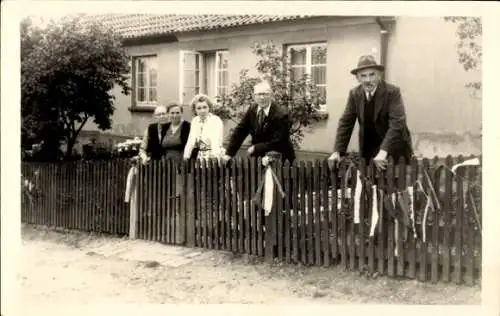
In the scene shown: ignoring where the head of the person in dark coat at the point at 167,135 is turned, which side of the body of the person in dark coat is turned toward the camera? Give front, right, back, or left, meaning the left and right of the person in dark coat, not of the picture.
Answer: front

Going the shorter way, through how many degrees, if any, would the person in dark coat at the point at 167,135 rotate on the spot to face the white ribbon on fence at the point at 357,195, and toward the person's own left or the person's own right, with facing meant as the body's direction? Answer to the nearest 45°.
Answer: approximately 45° to the person's own left

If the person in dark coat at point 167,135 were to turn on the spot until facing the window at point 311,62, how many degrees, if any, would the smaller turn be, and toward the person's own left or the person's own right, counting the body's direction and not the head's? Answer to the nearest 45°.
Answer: approximately 135° to the person's own left

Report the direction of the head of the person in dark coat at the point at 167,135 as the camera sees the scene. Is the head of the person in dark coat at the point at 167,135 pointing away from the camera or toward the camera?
toward the camera

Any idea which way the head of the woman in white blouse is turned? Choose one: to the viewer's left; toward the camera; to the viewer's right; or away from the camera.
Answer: toward the camera

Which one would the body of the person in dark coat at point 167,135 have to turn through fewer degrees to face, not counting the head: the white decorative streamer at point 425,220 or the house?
the white decorative streamer

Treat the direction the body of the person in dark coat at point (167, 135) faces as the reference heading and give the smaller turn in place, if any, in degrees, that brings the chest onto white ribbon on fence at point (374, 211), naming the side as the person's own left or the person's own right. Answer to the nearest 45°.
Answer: approximately 45° to the person's own left

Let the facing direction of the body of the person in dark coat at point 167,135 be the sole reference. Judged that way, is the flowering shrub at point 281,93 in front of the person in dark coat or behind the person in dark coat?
behind

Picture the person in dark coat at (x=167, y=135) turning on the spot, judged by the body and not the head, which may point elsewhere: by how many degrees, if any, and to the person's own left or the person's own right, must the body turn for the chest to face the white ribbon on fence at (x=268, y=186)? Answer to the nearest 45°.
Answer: approximately 45° to the person's own left

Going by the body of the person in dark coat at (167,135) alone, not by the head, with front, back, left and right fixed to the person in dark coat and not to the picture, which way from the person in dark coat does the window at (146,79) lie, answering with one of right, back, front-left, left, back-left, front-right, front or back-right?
back

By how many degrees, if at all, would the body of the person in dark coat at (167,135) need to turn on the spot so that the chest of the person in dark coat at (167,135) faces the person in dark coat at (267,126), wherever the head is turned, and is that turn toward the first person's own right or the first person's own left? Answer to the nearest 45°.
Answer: approximately 45° to the first person's own left

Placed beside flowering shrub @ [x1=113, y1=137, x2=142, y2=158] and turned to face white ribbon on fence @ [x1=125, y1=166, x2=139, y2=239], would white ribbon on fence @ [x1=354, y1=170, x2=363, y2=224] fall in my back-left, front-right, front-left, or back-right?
front-left

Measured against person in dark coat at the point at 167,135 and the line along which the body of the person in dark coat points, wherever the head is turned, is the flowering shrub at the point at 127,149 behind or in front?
behind

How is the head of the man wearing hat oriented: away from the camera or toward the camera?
toward the camera

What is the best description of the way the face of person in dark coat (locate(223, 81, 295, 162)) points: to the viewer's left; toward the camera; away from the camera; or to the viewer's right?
toward the camera

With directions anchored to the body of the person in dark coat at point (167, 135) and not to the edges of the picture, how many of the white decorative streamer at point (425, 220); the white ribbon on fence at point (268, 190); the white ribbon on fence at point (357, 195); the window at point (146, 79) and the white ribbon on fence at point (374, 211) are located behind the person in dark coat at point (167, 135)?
1
